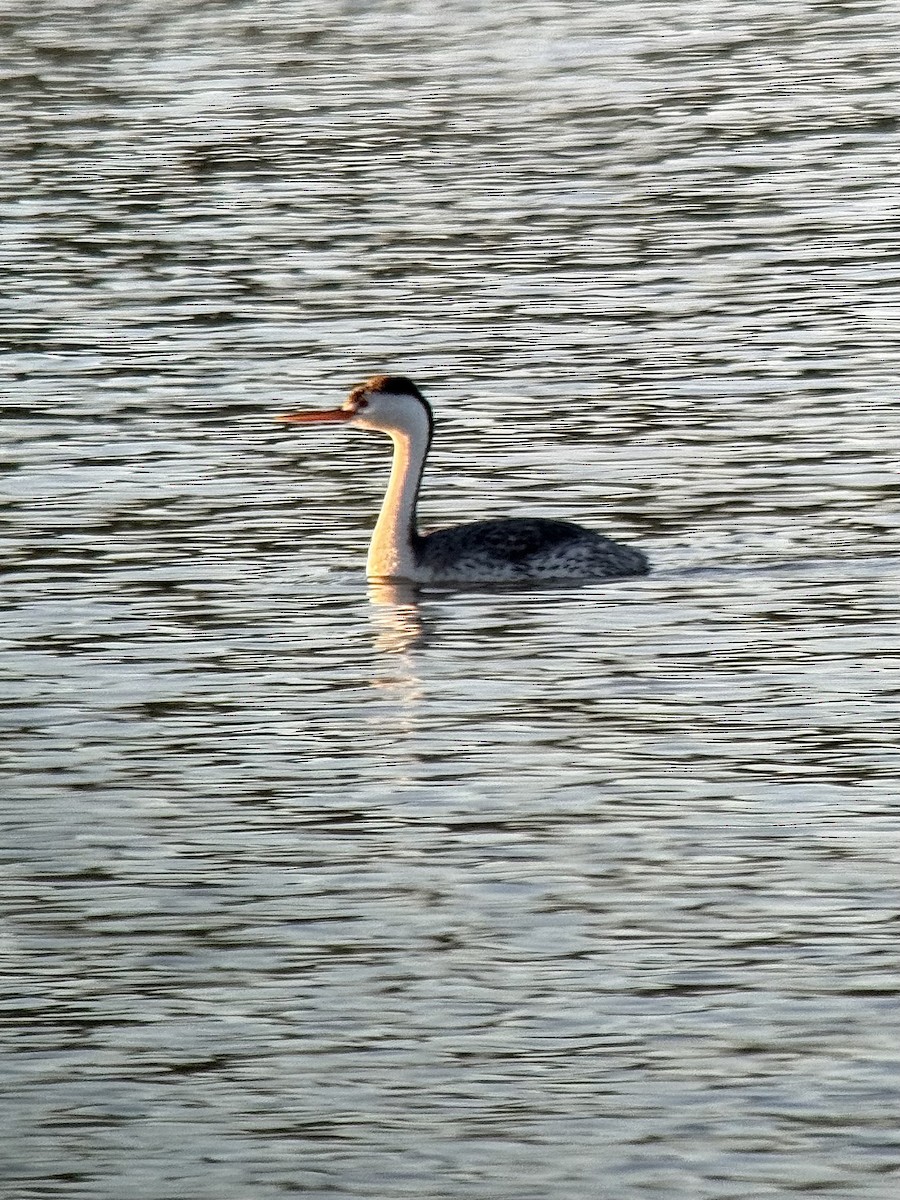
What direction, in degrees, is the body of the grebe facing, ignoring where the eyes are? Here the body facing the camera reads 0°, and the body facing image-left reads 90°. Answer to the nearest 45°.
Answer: approximately 90°
